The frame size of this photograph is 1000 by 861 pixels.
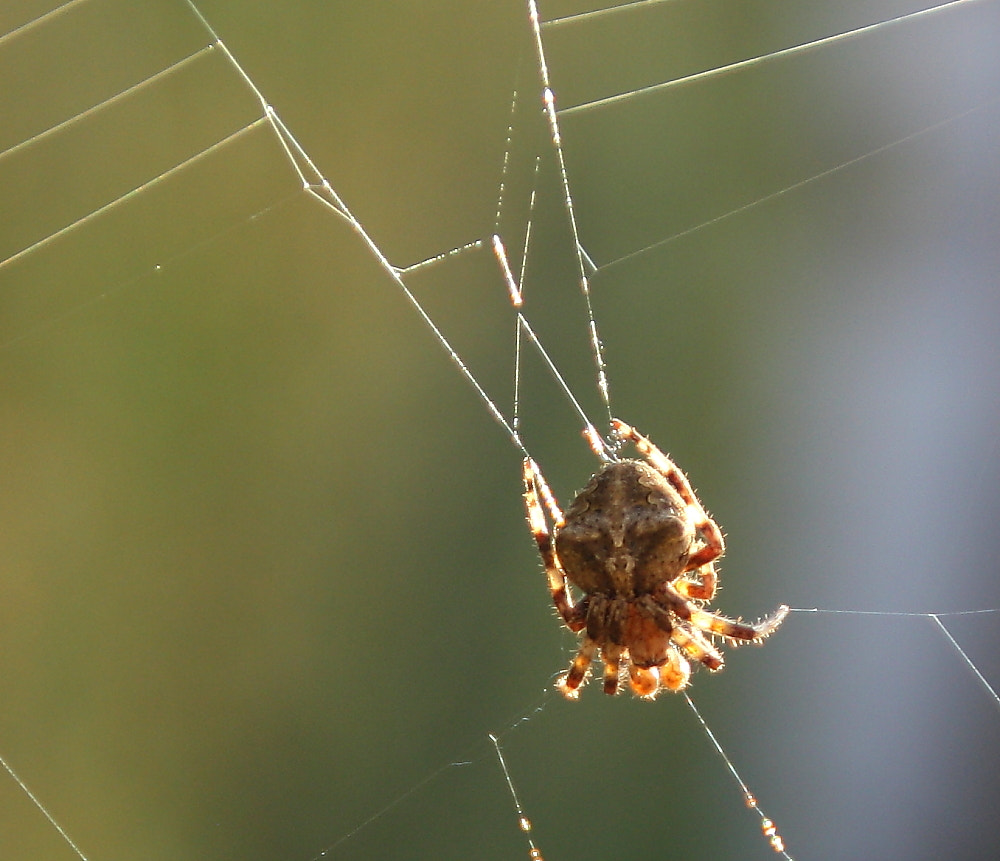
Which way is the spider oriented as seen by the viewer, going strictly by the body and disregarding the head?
toward the camera
